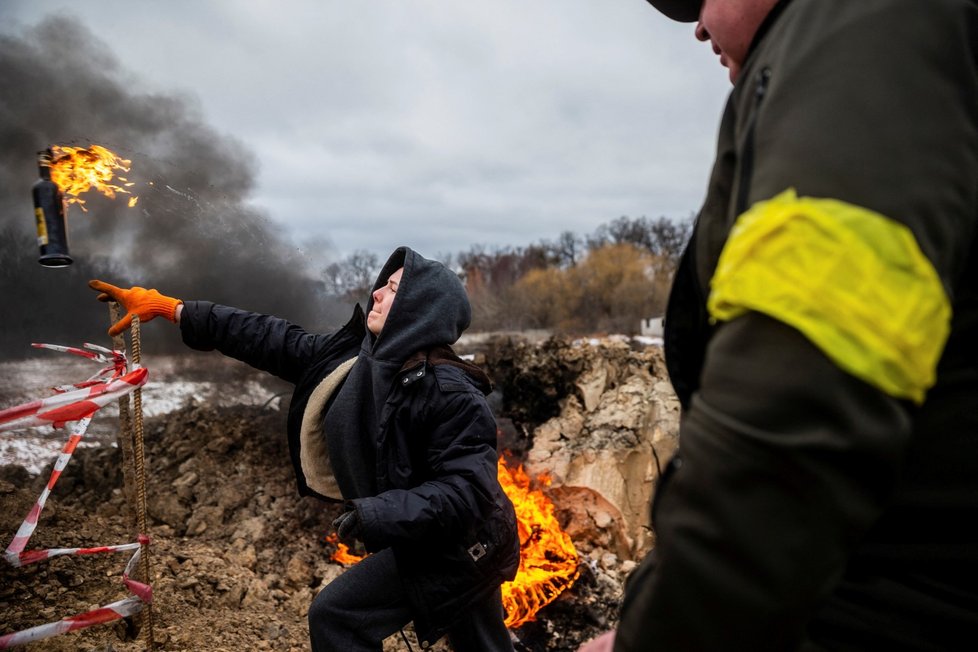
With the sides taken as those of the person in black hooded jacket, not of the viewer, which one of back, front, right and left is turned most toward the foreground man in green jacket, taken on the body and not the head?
left

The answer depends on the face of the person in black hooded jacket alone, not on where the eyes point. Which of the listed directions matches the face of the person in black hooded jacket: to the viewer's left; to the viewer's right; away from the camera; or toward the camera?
to the viewer's left

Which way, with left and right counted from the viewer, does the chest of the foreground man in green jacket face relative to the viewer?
facing to the left of the viewer

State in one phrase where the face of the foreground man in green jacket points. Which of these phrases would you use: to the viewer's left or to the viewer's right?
to the viewer's left

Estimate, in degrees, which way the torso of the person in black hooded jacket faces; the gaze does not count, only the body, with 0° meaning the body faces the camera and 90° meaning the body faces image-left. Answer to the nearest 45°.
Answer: approximately 90°
